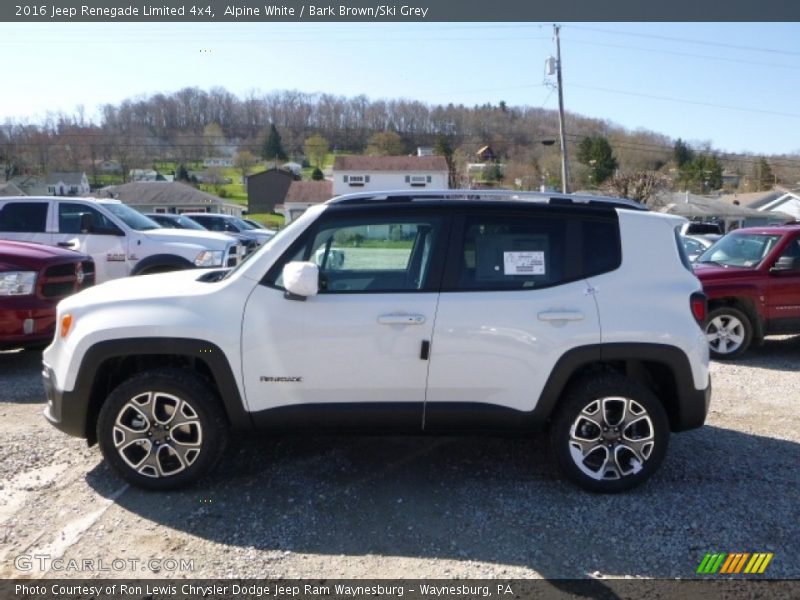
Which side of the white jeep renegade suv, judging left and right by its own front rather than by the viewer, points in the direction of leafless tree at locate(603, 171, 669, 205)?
right

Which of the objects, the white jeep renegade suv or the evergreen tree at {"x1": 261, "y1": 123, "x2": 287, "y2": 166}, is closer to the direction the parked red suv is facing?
the white jeep renegade suv

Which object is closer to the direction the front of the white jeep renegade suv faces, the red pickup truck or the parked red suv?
the red pickup truck

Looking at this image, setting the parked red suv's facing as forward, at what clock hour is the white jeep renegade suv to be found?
The white jeep renegade suv is roughly at 11 o'clock from the parked red suv.

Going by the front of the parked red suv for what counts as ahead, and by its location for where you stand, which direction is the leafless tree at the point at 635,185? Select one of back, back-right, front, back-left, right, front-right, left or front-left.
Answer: back-right

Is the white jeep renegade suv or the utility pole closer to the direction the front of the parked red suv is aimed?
the white jeep renegade suv

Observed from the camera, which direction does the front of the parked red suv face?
facing the viewer and to the left of the viewer

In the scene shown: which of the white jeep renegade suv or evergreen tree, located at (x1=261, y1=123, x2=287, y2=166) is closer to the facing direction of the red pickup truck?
the white jeep renegade suv

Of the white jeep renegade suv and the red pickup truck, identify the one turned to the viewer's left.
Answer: the white jeep renegade suv

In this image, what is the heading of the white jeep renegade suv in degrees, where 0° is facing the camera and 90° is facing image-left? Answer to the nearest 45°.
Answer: approximately 90°

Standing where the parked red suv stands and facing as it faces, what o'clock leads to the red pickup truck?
The red pickup truck is roughly at 12 o'clock from the parked red suv.

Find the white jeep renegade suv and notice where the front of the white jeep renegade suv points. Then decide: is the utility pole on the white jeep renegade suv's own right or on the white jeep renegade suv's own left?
on the white jeep renegade suv's own right

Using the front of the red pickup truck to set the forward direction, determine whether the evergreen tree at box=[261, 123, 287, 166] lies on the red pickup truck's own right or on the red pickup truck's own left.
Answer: on the red pickup truck's own left

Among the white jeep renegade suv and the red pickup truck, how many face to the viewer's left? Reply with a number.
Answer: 1

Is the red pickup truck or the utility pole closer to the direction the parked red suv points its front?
the red pickup truck
